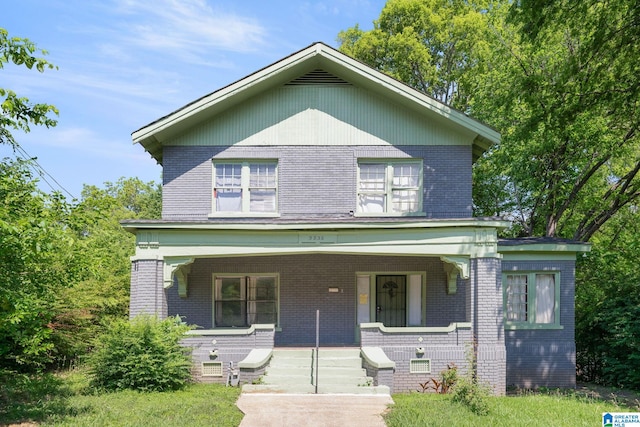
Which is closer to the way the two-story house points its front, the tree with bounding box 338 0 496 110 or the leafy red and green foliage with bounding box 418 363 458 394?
the leafy red and green foliage

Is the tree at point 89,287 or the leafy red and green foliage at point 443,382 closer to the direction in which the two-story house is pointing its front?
the leafy red and green foliage

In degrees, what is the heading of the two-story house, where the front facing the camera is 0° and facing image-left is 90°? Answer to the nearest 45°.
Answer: approximately 0°

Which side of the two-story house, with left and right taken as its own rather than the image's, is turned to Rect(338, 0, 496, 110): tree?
back

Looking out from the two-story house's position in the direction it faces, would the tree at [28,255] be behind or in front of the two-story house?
in front

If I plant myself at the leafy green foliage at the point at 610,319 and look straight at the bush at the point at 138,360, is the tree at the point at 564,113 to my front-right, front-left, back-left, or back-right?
back-right

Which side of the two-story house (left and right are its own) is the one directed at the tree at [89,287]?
right
